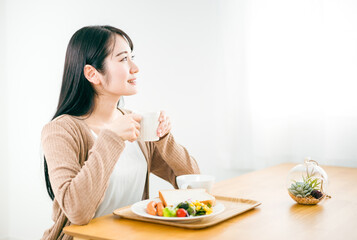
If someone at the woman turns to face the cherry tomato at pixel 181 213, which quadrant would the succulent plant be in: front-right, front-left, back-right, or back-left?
front-left

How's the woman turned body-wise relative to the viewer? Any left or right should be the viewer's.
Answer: facing the viewer and to the right of the viewer

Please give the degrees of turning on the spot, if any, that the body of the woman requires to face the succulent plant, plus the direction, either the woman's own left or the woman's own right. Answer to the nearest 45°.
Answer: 0° — they already face it

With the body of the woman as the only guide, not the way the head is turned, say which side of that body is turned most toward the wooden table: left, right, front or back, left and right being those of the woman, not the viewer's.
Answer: front
